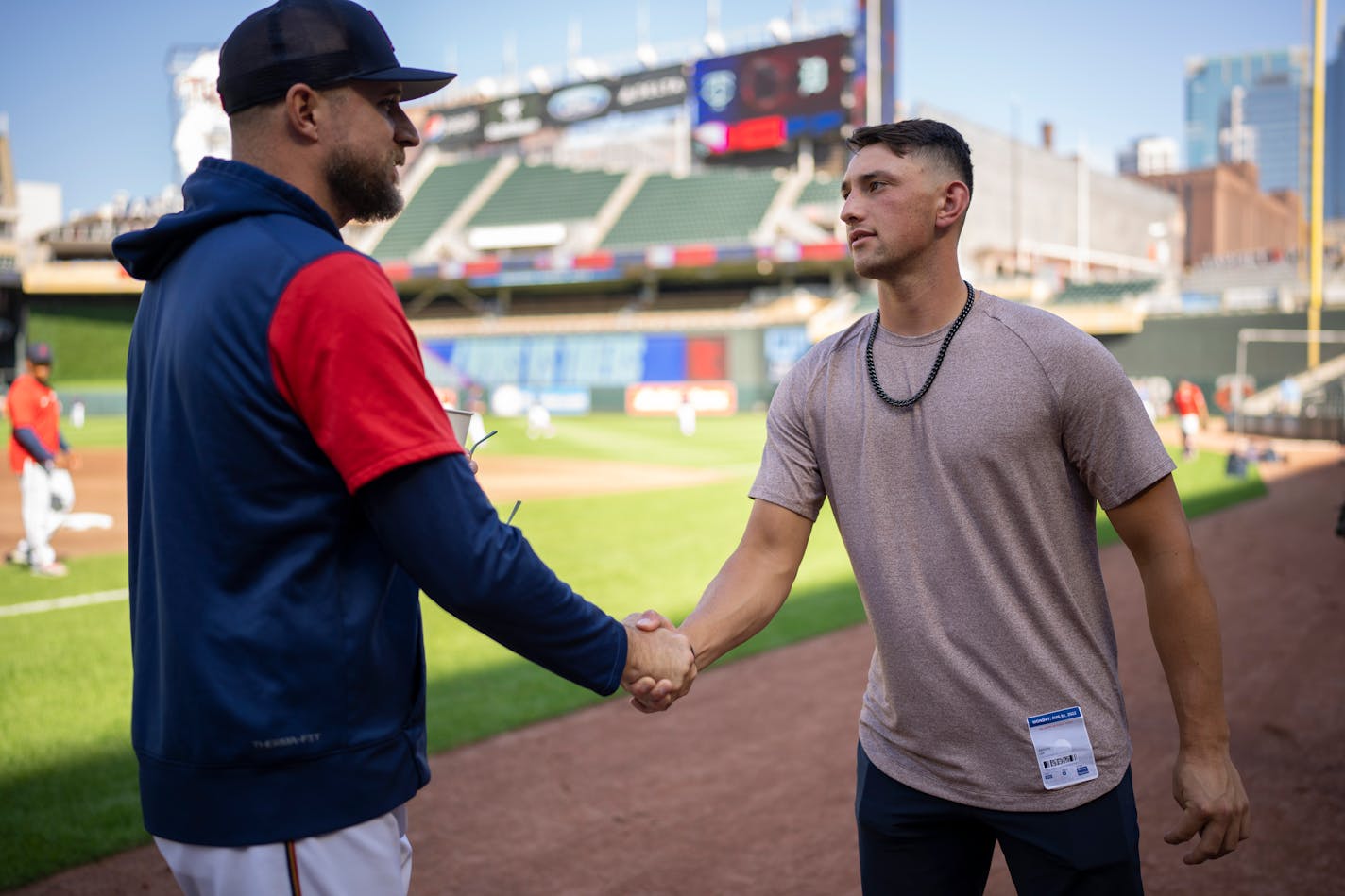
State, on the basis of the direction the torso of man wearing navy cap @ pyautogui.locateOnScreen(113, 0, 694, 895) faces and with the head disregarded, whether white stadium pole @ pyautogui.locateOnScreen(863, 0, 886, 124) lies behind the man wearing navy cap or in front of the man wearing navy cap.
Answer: in front

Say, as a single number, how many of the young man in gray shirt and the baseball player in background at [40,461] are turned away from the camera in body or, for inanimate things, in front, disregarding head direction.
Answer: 0

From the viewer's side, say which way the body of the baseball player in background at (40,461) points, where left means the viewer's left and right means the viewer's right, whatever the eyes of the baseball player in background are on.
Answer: facing the viewer and to the right of the viewer

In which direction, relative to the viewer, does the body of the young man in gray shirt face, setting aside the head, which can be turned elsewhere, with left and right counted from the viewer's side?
facing the viewer and to the left of the viewer

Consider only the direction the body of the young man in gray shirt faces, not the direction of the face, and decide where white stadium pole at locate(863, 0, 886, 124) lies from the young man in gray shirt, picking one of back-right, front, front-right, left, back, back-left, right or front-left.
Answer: back-right

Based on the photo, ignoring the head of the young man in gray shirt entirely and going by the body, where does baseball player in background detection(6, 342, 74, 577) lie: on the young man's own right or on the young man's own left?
on the young man's own right

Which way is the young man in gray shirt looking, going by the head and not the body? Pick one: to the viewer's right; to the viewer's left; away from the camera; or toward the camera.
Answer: to the viewer's left

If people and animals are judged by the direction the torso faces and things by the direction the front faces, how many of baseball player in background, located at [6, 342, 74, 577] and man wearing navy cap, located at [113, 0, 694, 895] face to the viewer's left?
0

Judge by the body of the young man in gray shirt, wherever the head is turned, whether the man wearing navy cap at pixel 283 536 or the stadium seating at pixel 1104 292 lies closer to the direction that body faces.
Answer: the man wearing navy cap

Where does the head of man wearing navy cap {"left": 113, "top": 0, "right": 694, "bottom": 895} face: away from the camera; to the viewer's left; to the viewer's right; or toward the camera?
to the viewer's right

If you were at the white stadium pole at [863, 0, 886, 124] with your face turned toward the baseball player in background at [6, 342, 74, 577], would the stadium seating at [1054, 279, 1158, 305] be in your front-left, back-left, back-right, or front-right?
front-left

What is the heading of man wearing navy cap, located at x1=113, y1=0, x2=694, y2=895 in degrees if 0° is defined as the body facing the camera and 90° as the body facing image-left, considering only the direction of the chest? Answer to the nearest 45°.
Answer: approximately 225°
